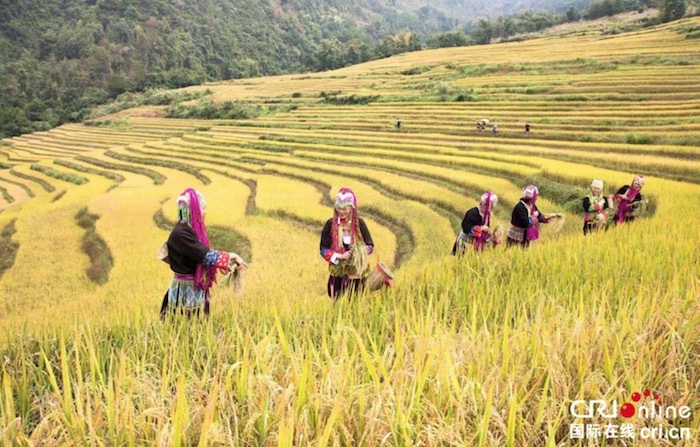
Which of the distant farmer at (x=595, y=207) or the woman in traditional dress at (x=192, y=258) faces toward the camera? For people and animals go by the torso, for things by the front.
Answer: the distant farmer

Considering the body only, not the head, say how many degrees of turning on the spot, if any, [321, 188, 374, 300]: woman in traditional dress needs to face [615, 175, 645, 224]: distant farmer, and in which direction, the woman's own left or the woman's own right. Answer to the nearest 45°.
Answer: approximately 135° to the woman's own left

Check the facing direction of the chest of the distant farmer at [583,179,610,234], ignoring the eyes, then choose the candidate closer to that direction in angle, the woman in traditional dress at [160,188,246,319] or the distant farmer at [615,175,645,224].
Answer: the woman in traditional dress

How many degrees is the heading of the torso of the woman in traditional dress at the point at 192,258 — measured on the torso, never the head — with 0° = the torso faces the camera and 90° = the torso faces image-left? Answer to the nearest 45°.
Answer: approximately 270°

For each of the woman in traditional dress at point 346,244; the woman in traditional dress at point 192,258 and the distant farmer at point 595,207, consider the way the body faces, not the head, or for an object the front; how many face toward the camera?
2

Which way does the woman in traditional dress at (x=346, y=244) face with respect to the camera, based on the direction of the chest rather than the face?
toward the camera

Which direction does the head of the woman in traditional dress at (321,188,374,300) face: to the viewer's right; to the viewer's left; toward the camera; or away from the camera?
toward the camera

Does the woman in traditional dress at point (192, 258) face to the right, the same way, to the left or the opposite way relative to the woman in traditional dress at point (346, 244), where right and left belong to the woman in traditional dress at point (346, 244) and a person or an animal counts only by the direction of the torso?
to the left

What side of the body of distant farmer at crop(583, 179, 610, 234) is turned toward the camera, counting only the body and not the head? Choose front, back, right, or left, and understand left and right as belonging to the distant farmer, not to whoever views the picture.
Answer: front

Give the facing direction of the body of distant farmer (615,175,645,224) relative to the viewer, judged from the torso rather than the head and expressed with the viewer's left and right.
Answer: facing the viewer and to the left of the viewer

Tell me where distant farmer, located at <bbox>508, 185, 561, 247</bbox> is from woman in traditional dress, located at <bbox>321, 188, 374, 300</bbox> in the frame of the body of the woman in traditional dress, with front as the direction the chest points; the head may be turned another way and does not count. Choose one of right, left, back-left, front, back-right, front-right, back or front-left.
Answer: back-left

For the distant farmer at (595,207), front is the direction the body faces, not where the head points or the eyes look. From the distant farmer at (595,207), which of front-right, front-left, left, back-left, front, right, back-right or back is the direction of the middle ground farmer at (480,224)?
front-right
